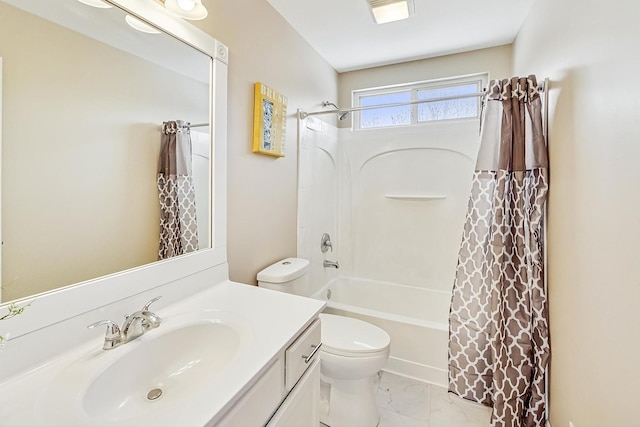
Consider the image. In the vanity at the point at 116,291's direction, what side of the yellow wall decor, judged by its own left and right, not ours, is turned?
right

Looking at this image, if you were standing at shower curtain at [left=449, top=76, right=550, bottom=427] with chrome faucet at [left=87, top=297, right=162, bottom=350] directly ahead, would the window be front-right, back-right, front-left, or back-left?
back-right

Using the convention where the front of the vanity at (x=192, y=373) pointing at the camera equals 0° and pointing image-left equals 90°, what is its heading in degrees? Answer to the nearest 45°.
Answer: approximately 315°

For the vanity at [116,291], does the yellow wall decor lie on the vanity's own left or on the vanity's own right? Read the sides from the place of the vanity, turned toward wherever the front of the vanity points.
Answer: on the vanity's own left

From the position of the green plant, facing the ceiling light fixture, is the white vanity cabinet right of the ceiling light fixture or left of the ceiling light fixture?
right

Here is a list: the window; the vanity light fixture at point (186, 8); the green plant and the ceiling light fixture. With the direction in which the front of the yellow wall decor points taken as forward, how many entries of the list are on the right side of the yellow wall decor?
2

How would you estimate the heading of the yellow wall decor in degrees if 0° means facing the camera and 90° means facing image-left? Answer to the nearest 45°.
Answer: approximately 315°

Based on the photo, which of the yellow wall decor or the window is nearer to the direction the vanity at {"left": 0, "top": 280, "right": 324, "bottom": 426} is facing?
the window

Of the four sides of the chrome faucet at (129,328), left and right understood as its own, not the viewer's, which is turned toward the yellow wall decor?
left
